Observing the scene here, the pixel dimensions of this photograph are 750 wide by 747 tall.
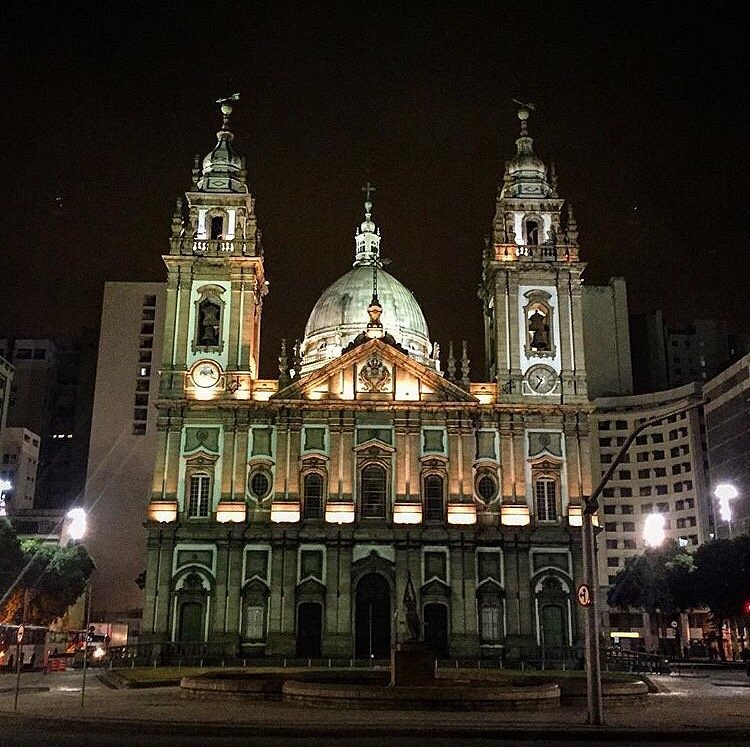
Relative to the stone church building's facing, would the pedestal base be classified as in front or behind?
in front

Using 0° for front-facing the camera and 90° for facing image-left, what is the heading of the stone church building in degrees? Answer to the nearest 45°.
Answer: approximately 0°

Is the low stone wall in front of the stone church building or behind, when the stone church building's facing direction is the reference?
in front

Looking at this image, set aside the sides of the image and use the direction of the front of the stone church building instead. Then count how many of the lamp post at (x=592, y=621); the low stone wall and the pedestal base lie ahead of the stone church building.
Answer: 3

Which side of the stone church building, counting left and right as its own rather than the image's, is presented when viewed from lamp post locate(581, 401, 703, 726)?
front

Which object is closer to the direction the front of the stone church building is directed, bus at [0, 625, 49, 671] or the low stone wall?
the low stone wall

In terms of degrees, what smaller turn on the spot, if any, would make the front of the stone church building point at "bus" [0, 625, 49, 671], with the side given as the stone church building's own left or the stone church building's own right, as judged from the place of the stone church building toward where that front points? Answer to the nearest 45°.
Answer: approximately 45° to the stone church building's own right

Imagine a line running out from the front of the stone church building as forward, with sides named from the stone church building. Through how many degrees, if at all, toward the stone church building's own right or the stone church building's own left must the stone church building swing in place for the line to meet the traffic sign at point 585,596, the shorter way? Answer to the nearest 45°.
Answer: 0° — it already faces it
